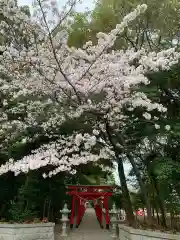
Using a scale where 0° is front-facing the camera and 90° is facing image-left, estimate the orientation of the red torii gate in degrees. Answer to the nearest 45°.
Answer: approximately 0°
